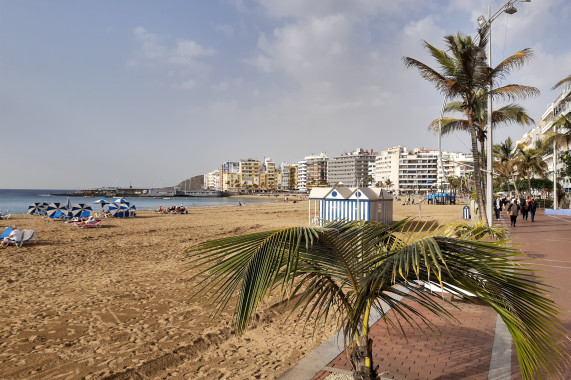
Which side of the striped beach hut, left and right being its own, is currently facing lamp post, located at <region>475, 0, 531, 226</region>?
left

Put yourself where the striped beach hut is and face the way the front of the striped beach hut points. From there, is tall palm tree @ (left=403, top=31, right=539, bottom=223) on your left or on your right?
on your left

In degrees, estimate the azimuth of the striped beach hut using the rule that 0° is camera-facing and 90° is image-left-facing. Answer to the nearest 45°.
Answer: approximately 45°

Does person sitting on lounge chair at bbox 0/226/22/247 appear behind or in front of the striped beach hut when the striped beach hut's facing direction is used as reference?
in front

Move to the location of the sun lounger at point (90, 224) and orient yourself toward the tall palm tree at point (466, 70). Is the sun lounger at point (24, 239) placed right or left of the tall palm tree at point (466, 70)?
right

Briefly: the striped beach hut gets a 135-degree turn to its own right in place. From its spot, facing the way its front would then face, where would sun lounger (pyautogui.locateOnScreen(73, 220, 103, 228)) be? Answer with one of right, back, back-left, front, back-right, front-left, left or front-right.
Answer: left

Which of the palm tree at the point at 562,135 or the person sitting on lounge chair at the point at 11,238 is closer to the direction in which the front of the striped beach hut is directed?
the person sitting on lounge chair

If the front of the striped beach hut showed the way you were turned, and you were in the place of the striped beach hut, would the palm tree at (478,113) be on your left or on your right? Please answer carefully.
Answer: on your left

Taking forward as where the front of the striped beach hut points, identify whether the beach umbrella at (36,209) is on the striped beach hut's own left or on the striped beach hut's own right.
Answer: on the striped beach hut's own right

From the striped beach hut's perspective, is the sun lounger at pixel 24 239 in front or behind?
in front
